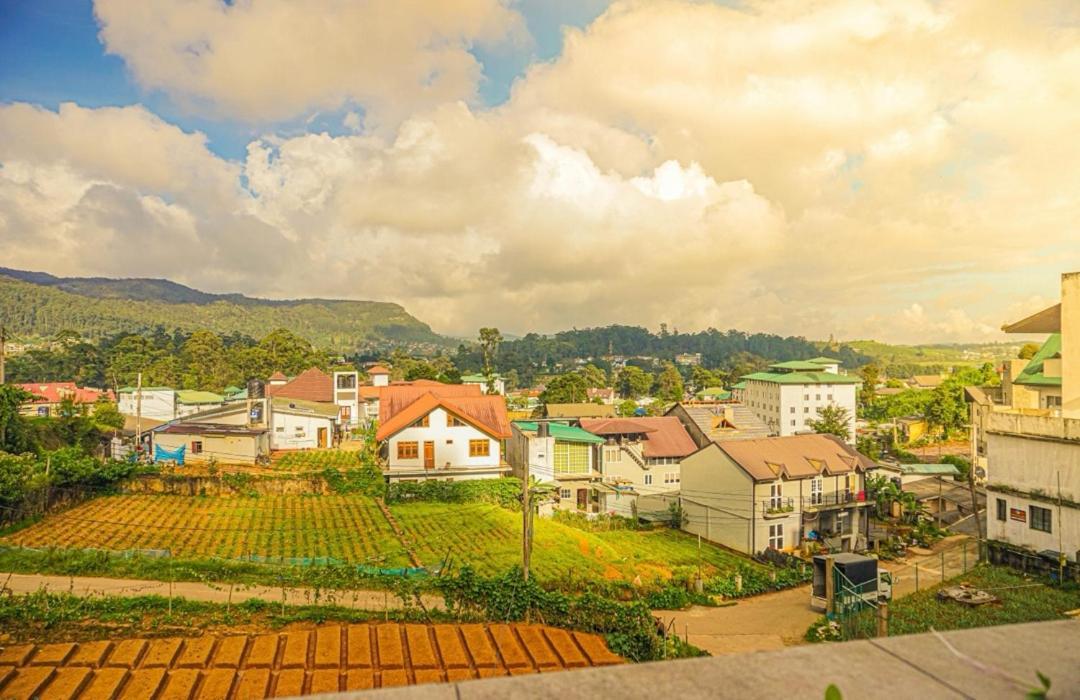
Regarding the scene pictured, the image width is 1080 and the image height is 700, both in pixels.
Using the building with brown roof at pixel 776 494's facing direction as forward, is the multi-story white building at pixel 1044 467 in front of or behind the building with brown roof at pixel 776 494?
in front

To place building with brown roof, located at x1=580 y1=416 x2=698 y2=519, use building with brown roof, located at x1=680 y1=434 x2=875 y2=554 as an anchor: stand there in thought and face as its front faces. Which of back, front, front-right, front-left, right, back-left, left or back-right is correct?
back

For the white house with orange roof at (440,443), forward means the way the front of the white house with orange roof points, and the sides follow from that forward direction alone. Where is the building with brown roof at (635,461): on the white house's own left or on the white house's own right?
on the white house's own left

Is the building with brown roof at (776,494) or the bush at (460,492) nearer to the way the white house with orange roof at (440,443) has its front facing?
the bush

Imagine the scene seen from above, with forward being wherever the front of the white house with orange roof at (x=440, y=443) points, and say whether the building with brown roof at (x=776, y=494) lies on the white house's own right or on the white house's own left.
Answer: on the white house's own left

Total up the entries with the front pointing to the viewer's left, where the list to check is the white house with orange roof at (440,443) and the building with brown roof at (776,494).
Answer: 0

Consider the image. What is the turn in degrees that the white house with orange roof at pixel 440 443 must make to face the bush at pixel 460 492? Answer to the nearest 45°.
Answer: approximately 45° to its left

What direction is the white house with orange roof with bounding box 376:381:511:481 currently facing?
toward the camera

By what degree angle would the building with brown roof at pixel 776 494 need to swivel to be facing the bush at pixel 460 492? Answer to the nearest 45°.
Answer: approximately 135° to its right

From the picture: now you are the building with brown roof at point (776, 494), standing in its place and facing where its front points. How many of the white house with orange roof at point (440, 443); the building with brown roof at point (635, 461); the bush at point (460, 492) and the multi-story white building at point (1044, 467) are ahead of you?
1

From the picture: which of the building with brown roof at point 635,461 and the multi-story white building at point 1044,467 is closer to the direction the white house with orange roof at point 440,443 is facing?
the multi-story white building

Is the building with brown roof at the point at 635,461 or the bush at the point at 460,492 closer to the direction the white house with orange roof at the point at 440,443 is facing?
the bush
